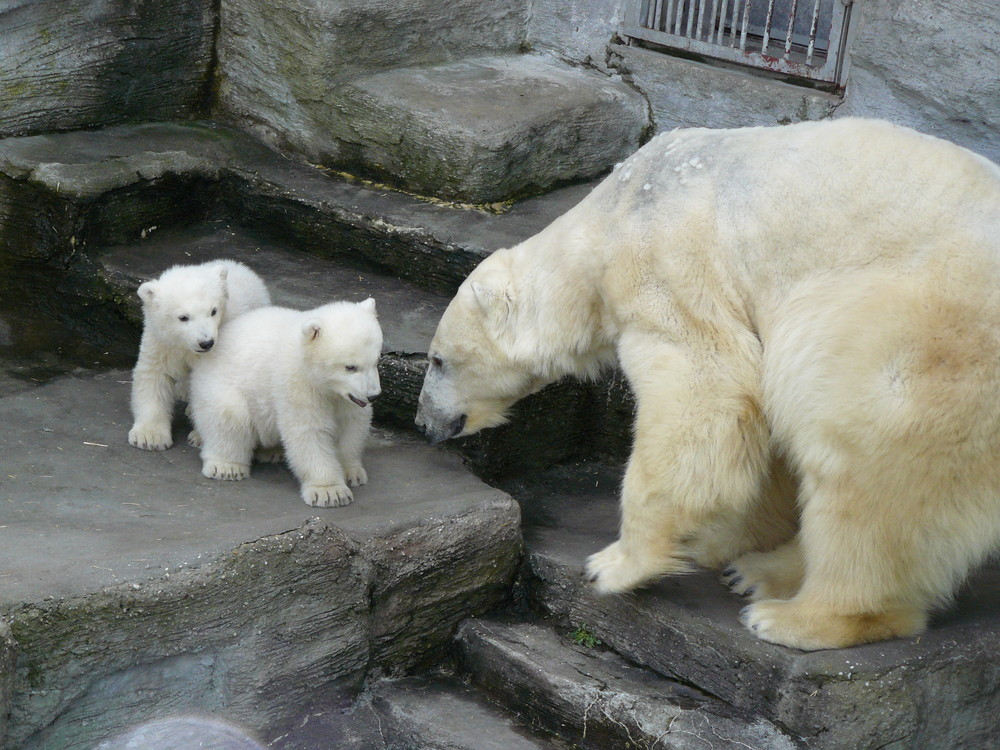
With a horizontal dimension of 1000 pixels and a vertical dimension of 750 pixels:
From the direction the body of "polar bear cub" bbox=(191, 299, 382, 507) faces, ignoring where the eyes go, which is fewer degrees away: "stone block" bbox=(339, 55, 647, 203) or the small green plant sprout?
the small green plant sprout

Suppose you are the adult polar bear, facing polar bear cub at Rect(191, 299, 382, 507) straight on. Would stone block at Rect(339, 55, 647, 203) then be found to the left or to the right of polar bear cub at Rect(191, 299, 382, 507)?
right

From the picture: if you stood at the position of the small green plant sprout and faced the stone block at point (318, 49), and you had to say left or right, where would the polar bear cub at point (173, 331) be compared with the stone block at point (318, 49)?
left

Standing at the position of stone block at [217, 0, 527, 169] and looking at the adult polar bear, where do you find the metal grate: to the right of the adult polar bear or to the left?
left

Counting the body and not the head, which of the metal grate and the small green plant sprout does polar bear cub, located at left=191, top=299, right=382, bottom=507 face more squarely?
the small green plant sprout

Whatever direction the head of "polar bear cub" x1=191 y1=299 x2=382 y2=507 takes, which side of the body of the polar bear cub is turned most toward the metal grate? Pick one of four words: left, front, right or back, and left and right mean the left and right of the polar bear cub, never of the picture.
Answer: left

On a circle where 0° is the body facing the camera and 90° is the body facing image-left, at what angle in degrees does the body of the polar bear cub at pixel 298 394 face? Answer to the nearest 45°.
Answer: approximately 315°

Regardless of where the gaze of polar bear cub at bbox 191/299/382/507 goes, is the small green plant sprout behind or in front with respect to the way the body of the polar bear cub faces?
in front

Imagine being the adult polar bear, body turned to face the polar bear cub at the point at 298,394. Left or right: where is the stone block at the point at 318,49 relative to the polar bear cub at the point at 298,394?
right

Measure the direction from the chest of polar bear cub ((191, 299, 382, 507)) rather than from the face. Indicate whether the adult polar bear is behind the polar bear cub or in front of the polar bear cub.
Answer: in front

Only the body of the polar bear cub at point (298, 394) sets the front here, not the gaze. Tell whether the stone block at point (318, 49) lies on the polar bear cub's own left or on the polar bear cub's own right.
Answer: on the polar bear cub's own left
